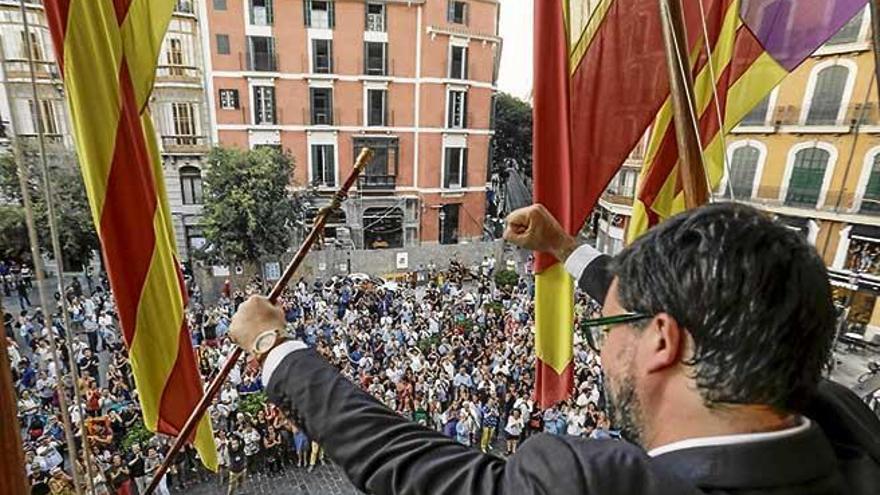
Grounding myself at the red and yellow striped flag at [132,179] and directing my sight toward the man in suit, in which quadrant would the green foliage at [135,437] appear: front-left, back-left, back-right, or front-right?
back-left

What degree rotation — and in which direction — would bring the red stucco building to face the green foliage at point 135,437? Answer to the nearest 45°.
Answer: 0° — it already faces it

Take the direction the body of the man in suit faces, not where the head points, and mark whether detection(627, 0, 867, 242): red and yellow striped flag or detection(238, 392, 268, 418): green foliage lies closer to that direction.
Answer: the green foliage

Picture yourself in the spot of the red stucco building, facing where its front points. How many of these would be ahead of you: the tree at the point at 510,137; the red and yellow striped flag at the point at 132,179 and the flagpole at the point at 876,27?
2

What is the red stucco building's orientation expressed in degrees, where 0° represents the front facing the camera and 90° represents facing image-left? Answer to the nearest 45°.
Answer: approximately 0°

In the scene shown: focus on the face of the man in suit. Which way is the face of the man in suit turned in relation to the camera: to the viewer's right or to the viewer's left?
to the viewer's left

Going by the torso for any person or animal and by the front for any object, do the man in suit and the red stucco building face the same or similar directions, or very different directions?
very different directions

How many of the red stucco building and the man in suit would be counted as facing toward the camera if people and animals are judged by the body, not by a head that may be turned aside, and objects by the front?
1

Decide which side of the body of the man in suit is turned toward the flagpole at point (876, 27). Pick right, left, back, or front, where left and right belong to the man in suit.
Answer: right
